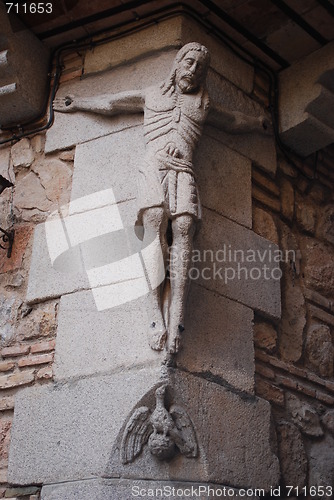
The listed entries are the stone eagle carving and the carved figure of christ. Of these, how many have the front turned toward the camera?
2

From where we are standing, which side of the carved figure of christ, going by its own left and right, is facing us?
front

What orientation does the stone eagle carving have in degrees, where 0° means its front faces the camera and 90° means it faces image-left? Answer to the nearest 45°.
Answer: approximately 0°
